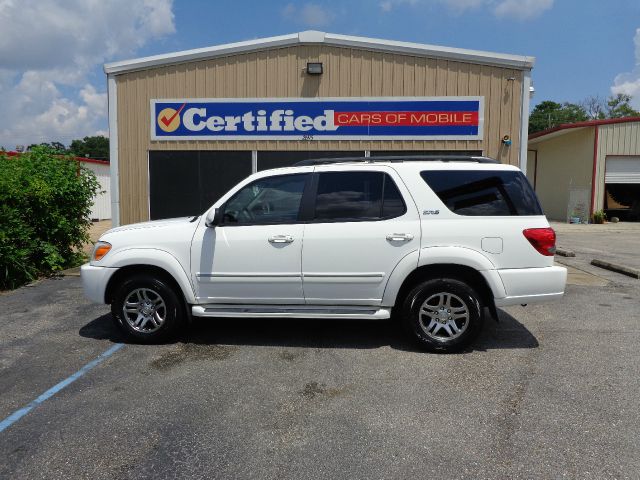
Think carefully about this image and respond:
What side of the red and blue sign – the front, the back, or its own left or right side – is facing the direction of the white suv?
front

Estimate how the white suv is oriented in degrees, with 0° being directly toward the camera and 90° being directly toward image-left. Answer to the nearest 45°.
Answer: approximately 90°

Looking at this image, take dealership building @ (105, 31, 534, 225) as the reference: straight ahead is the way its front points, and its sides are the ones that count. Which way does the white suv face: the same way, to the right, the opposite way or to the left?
to the right

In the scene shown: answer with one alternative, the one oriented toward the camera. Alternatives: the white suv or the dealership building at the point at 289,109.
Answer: the dealership building

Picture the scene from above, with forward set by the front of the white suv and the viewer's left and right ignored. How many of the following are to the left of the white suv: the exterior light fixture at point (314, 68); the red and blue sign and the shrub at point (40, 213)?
0

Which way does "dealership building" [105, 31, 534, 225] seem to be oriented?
toward the camera

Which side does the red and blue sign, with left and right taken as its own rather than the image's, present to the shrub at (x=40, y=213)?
right

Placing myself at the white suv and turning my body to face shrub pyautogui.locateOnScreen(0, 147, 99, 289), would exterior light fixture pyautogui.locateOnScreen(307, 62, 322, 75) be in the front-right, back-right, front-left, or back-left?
front-right

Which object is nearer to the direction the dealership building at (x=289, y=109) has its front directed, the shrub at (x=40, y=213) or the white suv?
the white suv

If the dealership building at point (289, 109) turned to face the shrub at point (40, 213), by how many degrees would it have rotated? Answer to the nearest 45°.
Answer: approximately 90° to its right

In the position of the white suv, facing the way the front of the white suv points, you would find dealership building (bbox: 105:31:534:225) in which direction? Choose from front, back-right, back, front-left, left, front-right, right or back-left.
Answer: right

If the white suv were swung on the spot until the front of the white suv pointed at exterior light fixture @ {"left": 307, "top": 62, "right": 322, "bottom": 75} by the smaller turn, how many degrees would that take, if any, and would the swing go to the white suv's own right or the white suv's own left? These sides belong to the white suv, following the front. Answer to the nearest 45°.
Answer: approximately 90° to the white suv's own right
